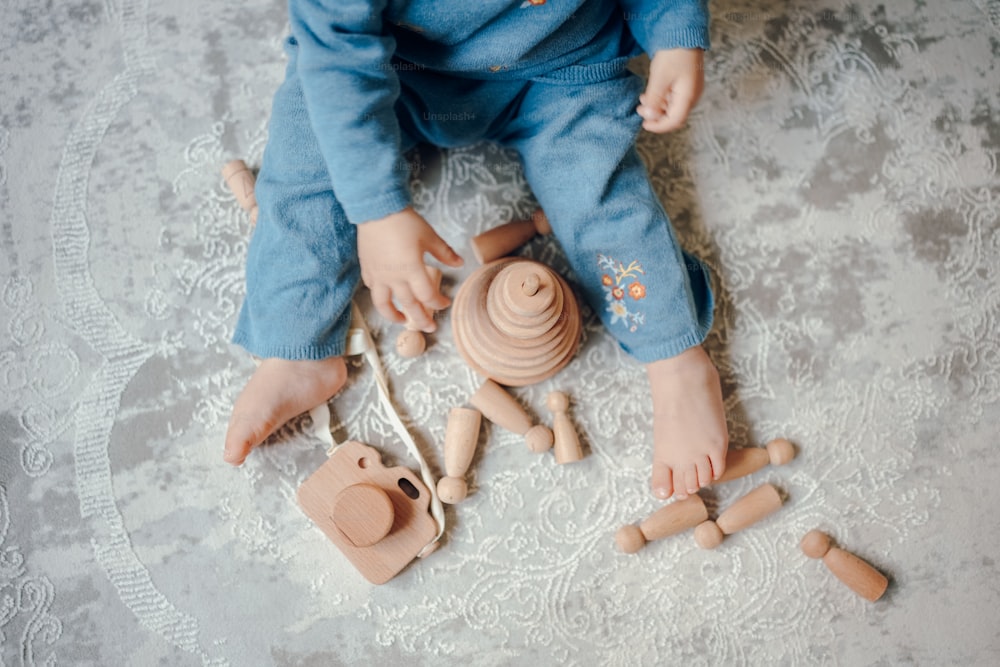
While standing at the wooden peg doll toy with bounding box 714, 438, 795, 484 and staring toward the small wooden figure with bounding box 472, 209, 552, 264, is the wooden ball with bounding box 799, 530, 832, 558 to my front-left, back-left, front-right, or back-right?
back-left

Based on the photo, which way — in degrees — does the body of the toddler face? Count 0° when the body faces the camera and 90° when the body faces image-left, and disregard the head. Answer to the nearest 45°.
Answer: approximately 0°

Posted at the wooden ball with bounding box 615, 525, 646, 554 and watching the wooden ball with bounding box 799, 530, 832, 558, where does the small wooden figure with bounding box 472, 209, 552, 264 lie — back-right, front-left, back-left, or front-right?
back-left
